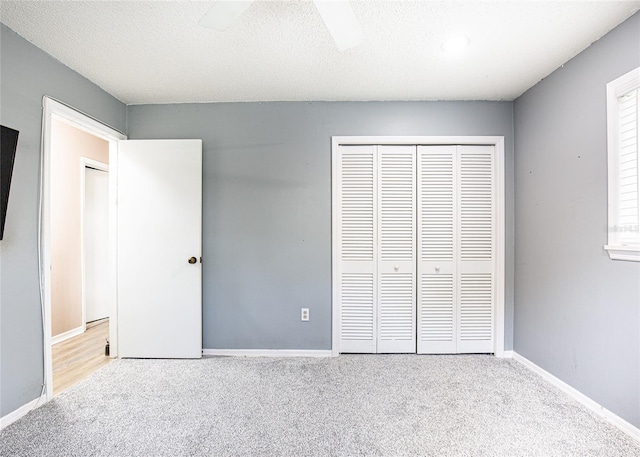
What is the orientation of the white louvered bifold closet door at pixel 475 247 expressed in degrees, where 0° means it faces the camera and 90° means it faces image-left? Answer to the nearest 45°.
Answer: approximately 0°

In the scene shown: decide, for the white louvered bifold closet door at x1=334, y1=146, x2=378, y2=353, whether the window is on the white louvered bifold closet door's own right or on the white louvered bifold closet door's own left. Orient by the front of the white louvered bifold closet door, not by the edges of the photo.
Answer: on the white louvered bifold closet door's own left

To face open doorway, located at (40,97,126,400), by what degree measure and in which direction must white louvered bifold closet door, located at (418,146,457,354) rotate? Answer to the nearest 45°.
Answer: approximately 90° to its right

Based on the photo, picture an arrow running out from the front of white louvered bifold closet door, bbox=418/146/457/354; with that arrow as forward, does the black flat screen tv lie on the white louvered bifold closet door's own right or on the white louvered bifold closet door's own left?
on the white louvered bifold closet door's own right

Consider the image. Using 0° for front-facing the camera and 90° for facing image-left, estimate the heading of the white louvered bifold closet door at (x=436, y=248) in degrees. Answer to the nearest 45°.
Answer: approximately 0°

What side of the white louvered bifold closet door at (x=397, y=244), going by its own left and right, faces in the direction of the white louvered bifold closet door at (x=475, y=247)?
left

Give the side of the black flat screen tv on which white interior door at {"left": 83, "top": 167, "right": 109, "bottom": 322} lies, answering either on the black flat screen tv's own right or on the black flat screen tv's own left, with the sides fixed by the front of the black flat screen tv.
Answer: on the black flat screen tv's own left
